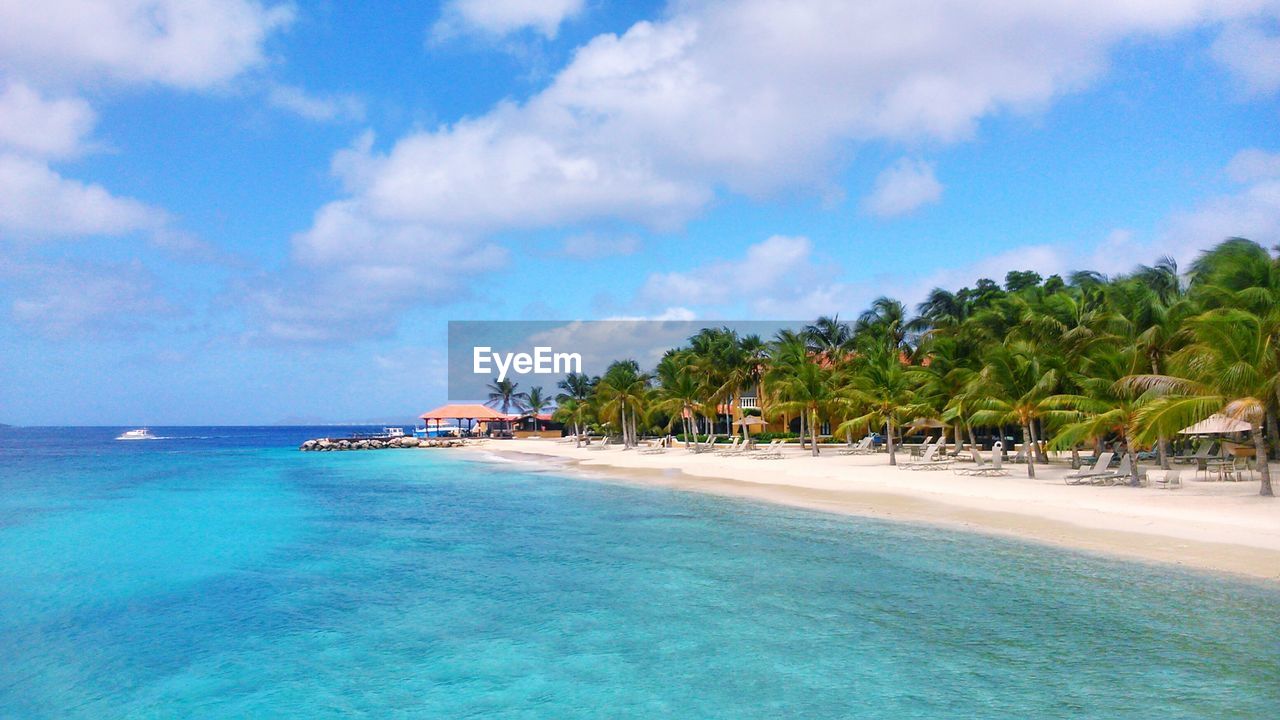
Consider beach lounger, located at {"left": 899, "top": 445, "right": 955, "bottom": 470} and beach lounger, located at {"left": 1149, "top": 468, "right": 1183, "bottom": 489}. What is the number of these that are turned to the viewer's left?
2

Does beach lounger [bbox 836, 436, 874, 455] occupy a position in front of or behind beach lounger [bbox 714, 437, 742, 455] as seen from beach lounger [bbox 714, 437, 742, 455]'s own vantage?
behind

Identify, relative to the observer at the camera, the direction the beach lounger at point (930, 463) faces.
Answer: facing to the left of the viewer

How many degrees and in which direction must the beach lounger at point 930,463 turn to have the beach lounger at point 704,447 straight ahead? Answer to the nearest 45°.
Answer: approximately 45° to its right

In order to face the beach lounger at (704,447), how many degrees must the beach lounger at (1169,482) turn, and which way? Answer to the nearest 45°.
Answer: approximately 45° to its right

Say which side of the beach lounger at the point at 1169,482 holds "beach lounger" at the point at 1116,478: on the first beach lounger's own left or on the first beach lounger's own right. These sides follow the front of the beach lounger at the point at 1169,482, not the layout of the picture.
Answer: on the first beach lounger's own right

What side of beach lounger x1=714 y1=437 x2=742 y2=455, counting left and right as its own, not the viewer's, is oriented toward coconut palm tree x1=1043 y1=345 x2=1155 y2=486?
left

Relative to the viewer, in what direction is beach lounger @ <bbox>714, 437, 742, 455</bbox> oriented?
to the viewer's left

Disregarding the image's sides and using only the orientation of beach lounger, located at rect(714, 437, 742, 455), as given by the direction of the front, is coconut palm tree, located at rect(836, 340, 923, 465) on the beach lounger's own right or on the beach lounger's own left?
on the beach lounger's own left

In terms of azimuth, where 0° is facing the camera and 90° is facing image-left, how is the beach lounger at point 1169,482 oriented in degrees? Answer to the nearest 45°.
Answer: approximately 90°
